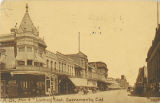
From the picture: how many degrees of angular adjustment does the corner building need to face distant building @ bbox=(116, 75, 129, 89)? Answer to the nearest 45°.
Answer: approximately 45° to its left

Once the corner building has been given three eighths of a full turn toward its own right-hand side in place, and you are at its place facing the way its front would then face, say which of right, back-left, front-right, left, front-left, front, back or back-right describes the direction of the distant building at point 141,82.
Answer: back

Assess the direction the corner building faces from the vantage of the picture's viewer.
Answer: facing the viewer and to the right of the viewer
